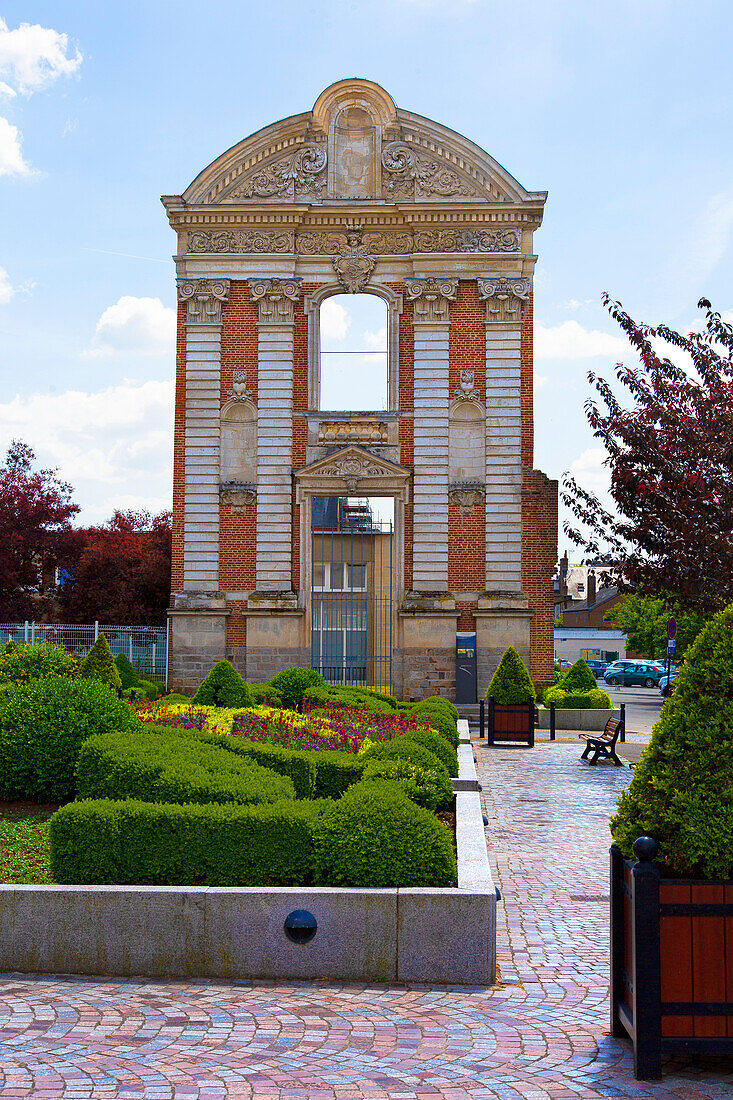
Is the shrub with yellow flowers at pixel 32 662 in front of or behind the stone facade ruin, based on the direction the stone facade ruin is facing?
in front

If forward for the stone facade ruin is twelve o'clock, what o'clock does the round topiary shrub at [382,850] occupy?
The round topiary shrub is roughly at 12 o'clock from the stone facade ruin.

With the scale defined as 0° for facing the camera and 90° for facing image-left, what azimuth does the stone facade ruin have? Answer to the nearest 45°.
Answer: approximately 0°

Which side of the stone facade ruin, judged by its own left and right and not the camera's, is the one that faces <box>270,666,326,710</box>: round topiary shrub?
front

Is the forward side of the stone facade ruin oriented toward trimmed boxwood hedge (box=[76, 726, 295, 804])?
yes

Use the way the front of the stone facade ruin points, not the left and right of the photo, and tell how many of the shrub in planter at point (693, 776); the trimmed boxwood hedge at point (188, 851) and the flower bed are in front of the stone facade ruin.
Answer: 3

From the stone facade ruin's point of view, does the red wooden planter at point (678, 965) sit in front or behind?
in front

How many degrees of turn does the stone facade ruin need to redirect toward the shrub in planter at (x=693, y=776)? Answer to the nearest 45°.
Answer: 0° — it already faces it

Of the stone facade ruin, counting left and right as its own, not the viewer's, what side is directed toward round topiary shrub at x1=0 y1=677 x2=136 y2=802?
front
